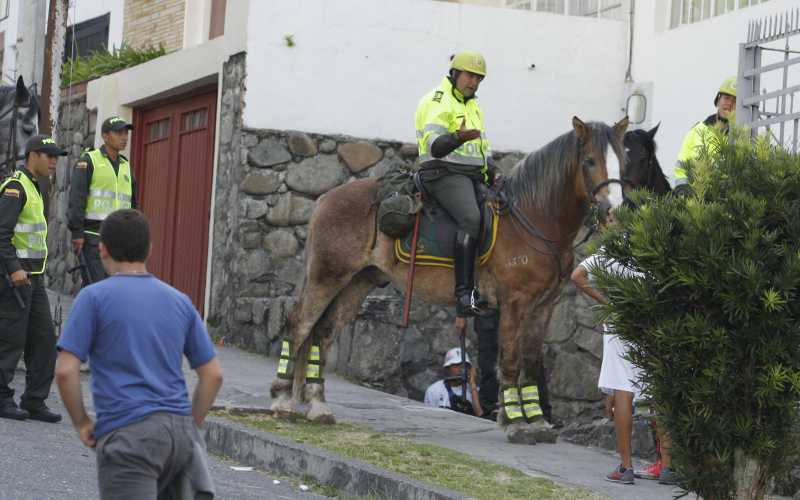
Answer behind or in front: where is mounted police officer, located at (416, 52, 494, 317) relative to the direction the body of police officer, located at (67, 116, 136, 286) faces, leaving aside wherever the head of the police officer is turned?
in front

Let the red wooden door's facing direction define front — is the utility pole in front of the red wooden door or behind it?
in front

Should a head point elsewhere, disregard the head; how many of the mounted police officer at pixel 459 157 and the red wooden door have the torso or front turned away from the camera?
0

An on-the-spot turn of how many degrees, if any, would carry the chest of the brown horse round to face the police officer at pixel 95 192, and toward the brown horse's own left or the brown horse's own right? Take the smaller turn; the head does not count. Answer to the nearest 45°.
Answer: approximately 135° to the brown horse's own right

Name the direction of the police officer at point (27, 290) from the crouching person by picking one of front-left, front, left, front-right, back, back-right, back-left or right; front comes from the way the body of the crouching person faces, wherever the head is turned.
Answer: right

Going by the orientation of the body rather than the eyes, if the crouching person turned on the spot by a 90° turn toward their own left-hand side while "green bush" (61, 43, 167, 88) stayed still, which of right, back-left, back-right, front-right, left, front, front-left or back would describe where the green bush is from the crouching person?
left

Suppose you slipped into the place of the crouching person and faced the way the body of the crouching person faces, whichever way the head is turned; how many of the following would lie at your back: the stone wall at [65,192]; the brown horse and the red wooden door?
2

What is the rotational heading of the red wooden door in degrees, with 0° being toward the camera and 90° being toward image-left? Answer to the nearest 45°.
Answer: approximately 45°
